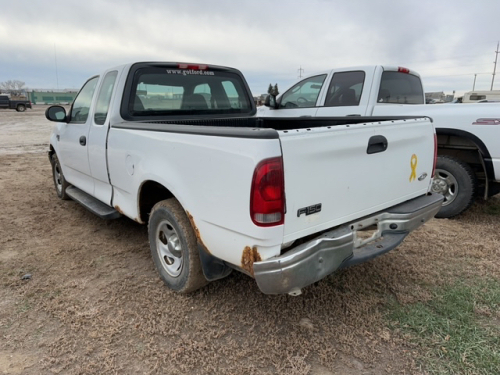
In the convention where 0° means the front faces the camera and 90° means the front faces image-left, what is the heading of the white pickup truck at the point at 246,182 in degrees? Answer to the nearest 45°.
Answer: approximately 135°

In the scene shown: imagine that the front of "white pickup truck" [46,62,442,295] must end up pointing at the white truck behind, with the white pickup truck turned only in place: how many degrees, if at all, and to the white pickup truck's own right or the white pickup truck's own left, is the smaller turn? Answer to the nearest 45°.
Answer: approximately 90° to the white pickup truck's own right

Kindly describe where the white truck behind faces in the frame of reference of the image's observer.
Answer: facing away from the viewer and to the left of the viewer
